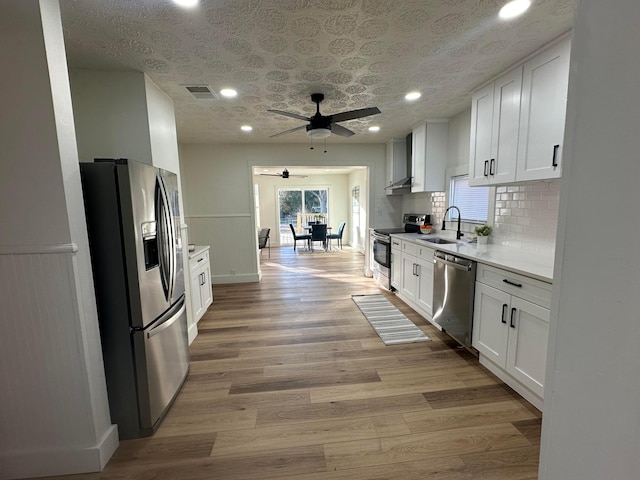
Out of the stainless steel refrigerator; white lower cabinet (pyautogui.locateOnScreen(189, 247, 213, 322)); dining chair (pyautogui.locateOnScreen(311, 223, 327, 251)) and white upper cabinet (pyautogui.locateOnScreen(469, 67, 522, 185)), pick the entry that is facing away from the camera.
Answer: the dining chair

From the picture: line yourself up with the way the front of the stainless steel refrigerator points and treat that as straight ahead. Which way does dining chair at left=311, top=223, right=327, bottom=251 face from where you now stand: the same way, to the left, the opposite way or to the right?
to the left

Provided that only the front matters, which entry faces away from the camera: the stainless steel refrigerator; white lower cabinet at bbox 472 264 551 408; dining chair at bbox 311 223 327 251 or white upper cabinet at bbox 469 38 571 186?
the dining chair

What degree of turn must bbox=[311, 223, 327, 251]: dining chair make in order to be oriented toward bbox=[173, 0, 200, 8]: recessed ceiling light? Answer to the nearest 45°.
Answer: approximately 180°

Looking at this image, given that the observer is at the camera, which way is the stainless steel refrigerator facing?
facing the viewer and to the right of the viewer

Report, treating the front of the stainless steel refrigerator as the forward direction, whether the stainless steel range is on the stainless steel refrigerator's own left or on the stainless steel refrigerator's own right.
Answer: on the stainless steel refrigerator's own left

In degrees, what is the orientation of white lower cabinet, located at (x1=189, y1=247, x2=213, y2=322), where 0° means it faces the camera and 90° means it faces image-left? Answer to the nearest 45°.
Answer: approximately 315°

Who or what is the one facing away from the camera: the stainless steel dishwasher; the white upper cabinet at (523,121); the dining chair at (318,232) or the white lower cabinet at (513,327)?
the dining chair

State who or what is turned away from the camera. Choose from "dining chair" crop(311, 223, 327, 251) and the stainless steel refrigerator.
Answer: the dining chair

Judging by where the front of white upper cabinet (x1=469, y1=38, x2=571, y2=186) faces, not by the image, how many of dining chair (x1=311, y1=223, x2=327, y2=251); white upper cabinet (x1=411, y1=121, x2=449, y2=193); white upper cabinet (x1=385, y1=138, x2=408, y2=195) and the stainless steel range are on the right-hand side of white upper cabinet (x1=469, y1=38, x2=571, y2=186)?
4
